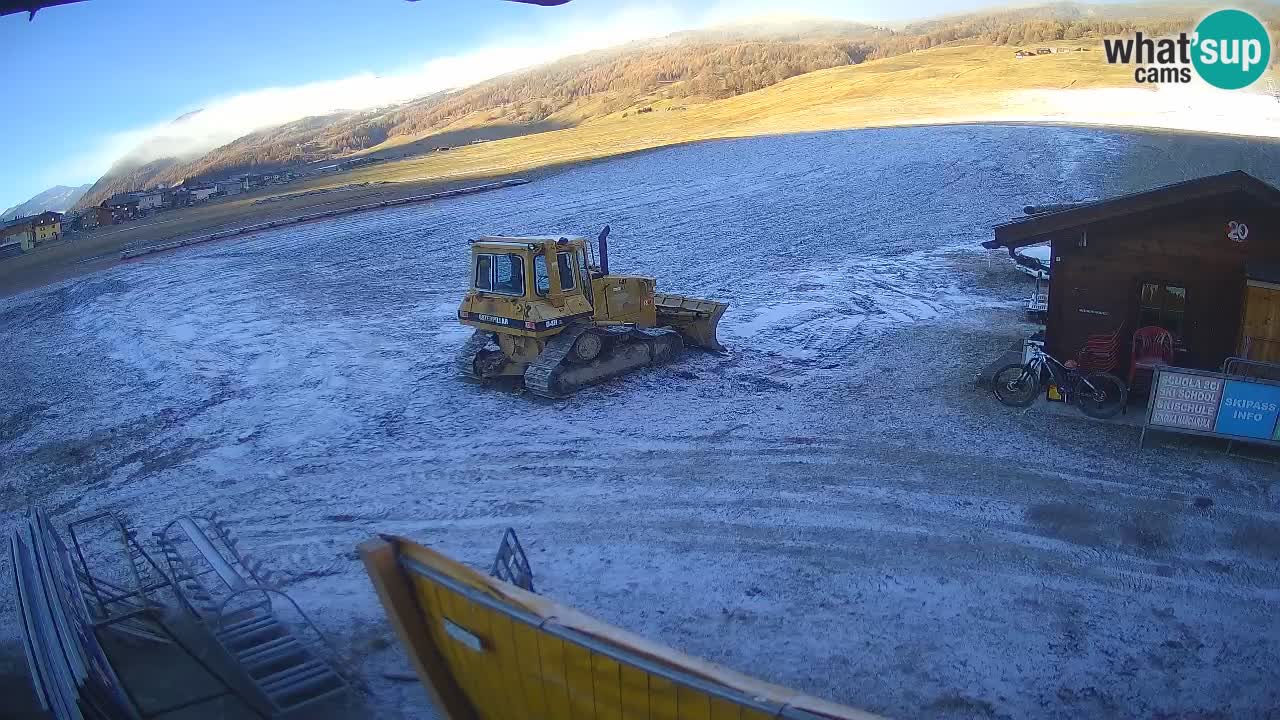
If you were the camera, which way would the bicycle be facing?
facing to the left of the viewer

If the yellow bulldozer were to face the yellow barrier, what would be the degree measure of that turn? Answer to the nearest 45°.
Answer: approximately 135° to its right

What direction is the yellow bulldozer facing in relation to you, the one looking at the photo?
facing away from the viewer and to the right of the viewer

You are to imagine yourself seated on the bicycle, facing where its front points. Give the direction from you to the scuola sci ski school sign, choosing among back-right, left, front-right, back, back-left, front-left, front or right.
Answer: back-left

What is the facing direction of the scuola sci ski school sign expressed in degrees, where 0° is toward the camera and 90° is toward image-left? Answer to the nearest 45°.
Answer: approximately 0°

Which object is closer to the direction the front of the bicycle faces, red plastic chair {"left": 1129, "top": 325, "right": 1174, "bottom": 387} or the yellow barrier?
the yellow barrier

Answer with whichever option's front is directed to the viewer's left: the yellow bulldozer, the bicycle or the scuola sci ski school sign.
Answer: the bicycle

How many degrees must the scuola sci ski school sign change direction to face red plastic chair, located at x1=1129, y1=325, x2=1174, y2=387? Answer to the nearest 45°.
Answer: approximately 135° to its right

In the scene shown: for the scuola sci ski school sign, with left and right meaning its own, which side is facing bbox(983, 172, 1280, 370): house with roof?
back

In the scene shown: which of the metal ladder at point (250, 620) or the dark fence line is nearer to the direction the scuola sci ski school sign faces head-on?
the metal ladder
